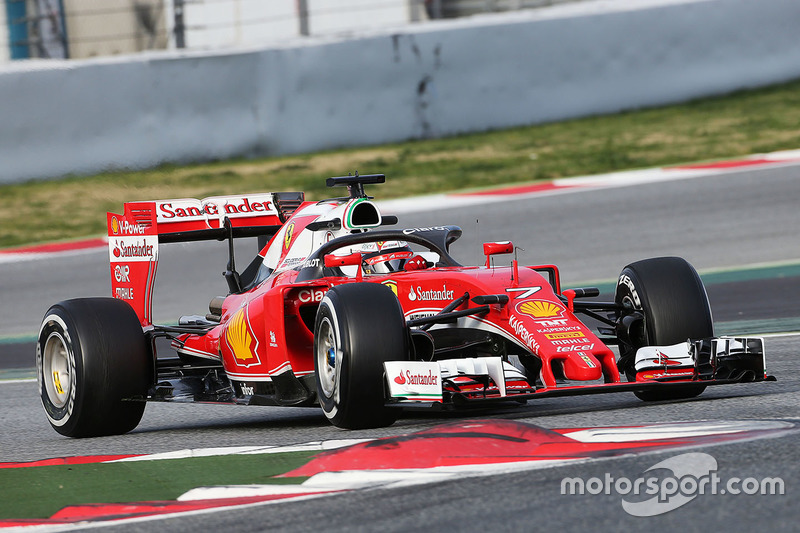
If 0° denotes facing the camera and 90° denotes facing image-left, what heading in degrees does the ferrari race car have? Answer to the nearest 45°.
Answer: approximately 315°
